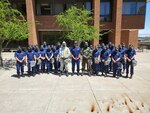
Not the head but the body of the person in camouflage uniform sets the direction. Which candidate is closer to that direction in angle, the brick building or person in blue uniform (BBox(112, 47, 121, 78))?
the person in blue uniform

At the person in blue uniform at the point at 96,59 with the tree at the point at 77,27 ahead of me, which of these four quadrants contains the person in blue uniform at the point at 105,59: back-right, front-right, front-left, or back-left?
back-right

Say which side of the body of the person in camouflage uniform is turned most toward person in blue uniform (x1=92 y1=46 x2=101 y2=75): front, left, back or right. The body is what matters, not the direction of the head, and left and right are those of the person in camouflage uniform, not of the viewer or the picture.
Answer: left

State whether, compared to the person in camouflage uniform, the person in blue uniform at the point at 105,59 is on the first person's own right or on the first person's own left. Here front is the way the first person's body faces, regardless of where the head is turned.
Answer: on the first person's own left

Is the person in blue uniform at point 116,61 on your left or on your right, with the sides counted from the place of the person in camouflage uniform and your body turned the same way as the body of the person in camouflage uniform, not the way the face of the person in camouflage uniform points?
on your left

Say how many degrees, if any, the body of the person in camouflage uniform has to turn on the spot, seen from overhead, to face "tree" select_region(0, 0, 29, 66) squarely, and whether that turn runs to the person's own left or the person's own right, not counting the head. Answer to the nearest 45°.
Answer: approximately 90° to the person's own right

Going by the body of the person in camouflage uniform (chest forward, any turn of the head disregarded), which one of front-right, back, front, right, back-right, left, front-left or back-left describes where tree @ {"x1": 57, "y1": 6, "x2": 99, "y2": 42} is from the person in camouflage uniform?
back

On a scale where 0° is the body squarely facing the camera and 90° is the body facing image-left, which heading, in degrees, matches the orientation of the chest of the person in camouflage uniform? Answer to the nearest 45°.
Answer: approximately 0°

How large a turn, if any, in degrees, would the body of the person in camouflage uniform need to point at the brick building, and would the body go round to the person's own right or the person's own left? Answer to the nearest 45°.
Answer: approximately 180°
